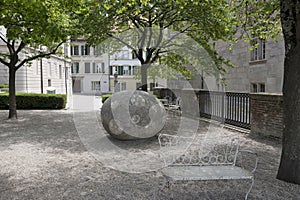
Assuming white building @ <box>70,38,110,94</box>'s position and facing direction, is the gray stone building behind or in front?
in front

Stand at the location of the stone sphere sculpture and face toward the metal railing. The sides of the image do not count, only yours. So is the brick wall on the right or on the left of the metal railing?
right

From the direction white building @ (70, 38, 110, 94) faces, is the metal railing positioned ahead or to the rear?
ahead

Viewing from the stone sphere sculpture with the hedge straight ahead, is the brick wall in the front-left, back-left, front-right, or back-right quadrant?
back-right

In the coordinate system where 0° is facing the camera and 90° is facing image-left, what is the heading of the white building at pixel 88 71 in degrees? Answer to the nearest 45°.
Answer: approximately 0°

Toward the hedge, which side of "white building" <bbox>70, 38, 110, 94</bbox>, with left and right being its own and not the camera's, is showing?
front
